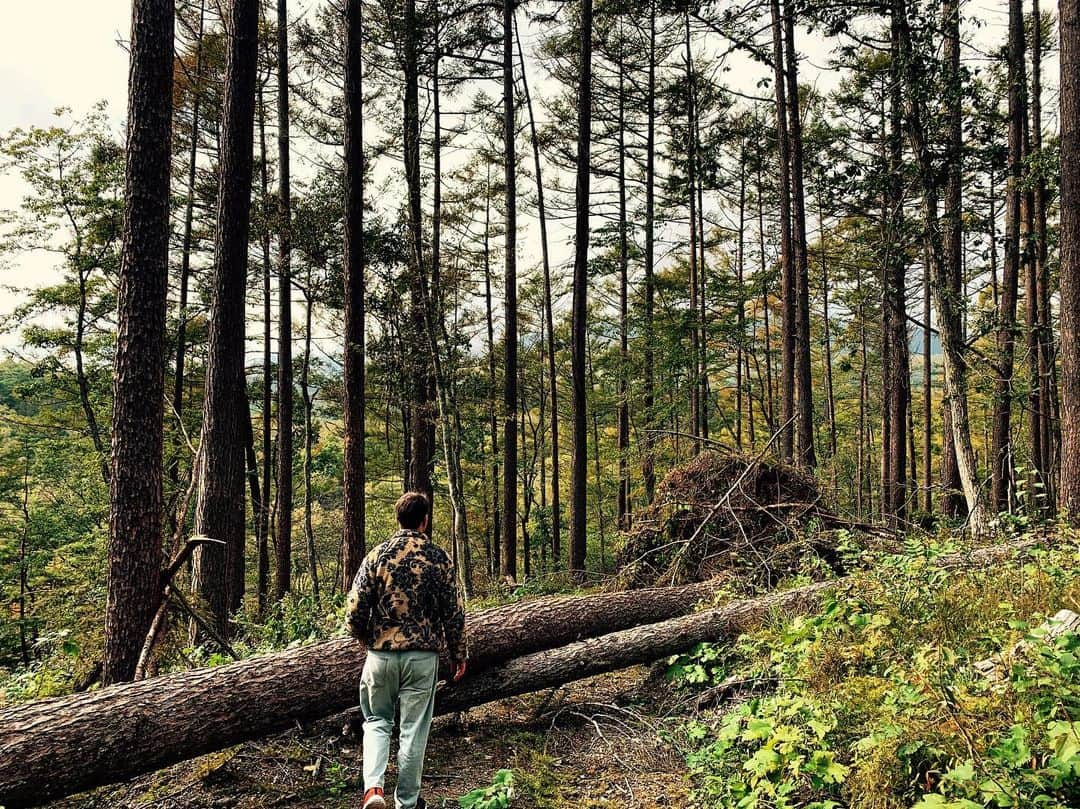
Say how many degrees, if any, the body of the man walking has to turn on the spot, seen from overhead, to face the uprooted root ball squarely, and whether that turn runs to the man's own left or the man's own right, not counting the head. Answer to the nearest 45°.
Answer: approximately 45° to the man's own right

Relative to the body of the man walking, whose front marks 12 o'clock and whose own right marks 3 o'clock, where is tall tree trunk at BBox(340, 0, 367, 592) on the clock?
The tall tree trunk is roughly at 12 o'clock from the man walking.

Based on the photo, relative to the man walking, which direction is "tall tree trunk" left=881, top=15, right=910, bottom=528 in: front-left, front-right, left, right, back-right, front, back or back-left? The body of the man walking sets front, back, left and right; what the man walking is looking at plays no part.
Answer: front-right

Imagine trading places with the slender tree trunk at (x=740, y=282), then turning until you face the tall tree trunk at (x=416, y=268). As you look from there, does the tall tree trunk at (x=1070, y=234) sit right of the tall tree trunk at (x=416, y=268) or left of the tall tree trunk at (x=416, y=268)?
left

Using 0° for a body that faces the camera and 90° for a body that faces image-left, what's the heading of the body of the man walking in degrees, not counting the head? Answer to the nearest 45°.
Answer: approximately 180°

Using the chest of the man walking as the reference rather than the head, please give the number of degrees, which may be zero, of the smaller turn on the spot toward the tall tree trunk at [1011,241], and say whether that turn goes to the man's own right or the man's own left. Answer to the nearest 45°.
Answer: approximately 45° to the man's own right

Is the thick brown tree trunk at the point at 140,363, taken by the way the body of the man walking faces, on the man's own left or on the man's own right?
on the man's own left

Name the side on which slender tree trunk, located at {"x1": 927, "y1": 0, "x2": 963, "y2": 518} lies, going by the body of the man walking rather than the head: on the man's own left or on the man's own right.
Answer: on the man's own right

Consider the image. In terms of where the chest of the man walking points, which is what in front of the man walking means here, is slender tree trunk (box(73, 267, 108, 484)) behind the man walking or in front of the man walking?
in front

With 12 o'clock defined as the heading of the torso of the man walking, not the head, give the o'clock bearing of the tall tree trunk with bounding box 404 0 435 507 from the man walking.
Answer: The tall tree trunk is roughly at 12 o'clock from the man walking.
